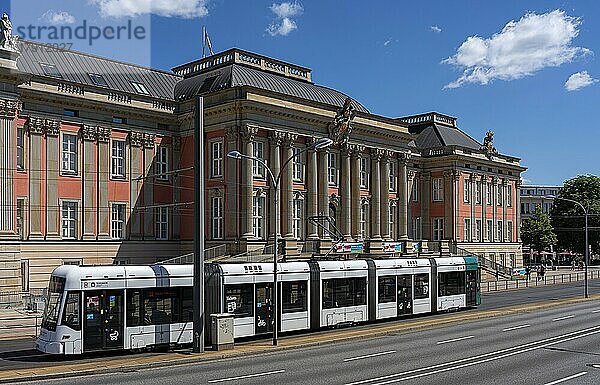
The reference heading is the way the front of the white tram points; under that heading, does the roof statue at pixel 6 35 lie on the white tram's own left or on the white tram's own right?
on the white tram's own right
